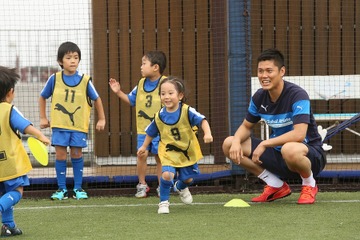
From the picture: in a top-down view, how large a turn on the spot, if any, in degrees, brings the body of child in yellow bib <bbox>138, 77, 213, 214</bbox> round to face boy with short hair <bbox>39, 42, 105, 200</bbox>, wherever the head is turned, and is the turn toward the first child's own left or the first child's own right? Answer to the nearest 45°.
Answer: approximately 90° to the first child's own right

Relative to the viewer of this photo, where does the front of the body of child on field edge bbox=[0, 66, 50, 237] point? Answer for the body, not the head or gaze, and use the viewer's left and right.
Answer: facing away from the viewer and to the right of the viewer

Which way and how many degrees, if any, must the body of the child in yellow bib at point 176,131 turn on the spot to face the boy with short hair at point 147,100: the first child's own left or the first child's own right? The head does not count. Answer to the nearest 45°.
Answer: approximately 135° to the first child's own right

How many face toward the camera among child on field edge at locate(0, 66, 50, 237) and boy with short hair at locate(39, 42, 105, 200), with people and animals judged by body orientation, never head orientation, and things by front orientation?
1

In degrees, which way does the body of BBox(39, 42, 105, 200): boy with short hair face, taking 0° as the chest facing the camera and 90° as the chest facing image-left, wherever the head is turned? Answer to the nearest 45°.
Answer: approximately 0°

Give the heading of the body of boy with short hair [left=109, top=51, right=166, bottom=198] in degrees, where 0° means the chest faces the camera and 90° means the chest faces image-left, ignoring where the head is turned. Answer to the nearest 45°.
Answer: approximately 45°

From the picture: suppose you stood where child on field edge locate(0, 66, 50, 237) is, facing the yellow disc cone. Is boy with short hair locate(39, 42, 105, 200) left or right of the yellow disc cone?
left

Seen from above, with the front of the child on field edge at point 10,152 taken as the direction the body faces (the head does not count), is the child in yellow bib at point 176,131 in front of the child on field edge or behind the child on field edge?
in front
